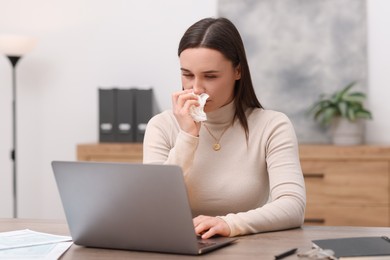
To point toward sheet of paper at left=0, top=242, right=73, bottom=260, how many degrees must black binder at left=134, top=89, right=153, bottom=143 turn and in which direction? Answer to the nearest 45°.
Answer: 0° — it already faces it

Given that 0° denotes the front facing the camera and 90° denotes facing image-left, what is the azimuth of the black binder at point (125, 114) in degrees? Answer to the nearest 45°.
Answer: approximately 0°

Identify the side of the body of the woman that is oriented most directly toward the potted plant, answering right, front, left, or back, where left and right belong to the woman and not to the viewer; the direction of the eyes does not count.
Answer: back

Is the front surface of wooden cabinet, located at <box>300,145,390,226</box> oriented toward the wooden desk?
yes

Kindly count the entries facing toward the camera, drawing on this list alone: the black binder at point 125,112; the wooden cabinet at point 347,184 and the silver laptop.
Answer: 2

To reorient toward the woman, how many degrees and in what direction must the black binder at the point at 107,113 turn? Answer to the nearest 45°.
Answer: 0° — it already faces them

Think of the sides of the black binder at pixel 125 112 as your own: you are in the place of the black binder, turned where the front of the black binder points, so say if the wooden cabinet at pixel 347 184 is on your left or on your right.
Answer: on your left
